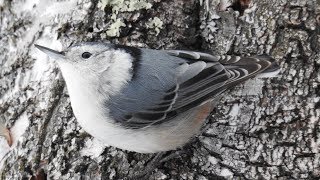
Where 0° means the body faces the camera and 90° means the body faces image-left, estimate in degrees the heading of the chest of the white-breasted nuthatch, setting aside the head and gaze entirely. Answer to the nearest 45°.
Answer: approximately 90°

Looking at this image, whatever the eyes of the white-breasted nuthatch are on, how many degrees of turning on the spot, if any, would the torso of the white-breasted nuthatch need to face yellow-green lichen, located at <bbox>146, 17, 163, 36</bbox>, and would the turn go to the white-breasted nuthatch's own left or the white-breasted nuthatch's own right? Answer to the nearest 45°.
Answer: approximately 90° to the white-breasted nuthatch's own right

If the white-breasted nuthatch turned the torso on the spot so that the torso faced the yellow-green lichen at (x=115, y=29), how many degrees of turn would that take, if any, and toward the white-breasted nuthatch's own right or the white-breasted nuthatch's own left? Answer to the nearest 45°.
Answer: approximately 45° to the white-breasted nuthatch's own right
